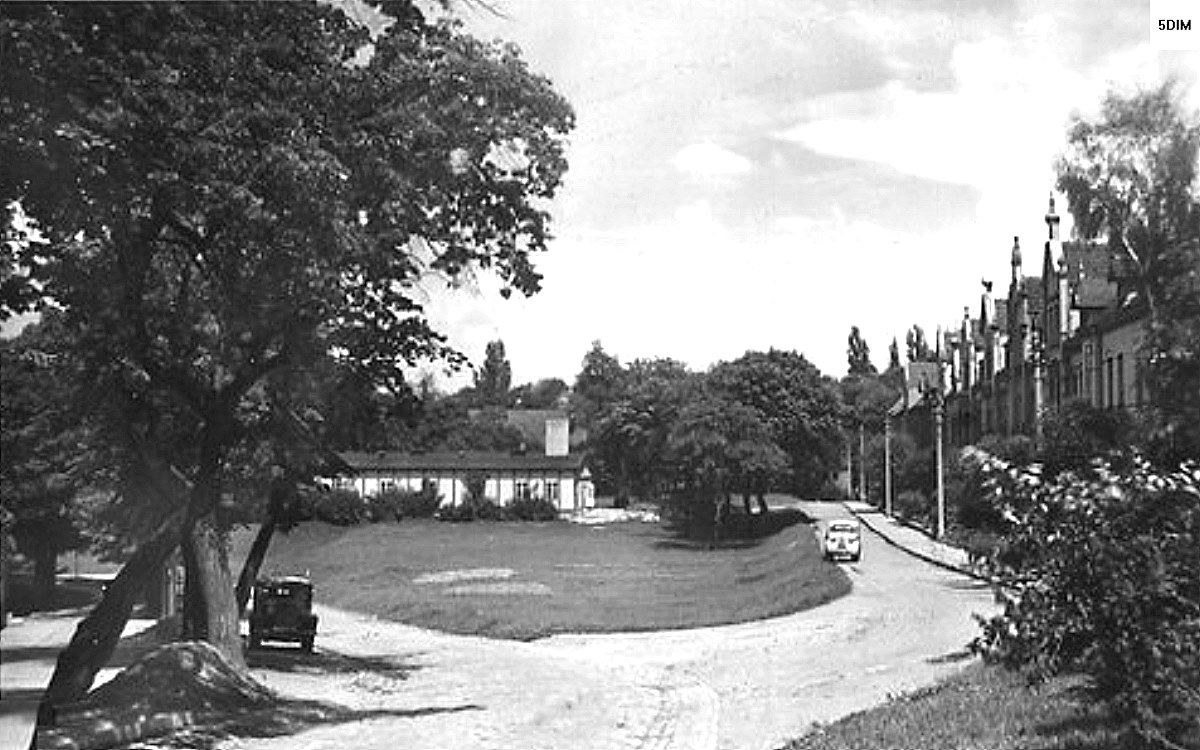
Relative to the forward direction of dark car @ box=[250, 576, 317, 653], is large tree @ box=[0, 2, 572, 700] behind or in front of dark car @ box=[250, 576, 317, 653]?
behind

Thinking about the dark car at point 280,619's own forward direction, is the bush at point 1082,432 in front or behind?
in front
